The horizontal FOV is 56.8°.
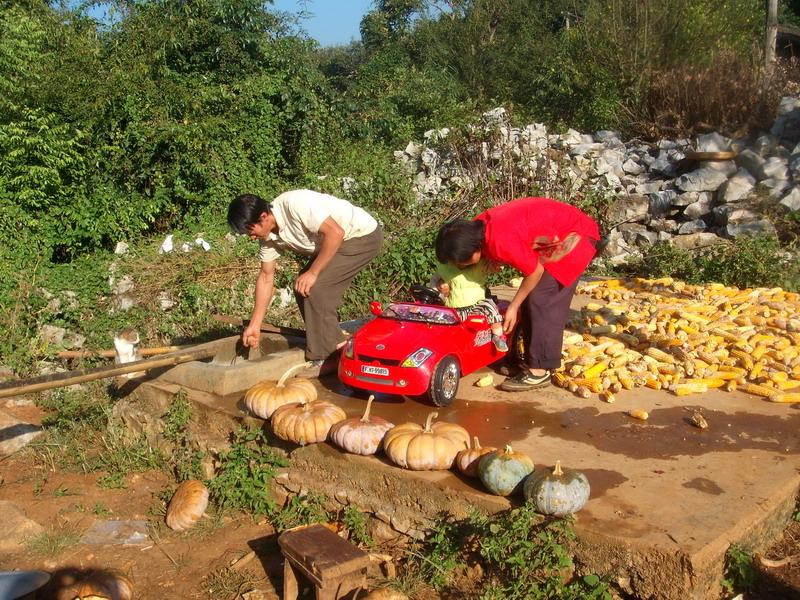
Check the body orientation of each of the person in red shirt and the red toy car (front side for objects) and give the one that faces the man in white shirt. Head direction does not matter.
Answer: the person in red shirt

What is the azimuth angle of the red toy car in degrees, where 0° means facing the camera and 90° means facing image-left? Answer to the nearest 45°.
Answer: approximately 45°

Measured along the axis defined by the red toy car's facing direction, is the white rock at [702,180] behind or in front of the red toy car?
behind

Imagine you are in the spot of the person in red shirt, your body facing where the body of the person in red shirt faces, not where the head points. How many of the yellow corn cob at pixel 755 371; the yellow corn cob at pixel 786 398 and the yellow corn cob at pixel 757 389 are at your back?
3

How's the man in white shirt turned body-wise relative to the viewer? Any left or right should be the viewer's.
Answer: facing to the left of the viewer

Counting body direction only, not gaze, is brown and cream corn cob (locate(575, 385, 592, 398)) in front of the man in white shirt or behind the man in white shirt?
behind

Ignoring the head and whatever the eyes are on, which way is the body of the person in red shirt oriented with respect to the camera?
to the viewer's left

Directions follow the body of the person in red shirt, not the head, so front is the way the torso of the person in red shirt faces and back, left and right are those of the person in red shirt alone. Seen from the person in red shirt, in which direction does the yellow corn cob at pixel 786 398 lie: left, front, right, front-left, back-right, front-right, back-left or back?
back

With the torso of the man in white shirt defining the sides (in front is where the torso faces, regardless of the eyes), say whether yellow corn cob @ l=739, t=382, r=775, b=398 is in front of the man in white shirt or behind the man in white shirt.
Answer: behind

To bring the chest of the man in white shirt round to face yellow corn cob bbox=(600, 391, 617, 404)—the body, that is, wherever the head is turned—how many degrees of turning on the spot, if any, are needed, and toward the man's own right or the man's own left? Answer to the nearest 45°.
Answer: approximately 135° to the man's own left

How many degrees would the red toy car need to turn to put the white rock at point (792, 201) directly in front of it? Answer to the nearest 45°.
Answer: approximately 180°

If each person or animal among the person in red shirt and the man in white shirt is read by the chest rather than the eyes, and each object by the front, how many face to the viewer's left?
2
